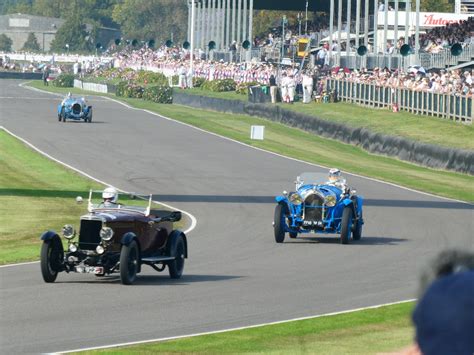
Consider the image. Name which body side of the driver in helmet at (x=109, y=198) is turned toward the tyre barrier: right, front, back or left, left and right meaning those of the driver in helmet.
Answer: back

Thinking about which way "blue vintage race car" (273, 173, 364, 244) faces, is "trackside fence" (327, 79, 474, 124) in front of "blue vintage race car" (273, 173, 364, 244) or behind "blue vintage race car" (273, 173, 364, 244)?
behind

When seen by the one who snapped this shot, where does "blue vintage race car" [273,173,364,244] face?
facing the viewer

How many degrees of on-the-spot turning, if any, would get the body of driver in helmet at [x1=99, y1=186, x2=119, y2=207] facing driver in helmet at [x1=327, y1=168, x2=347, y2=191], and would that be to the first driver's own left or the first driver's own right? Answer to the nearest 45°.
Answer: approximately 180°

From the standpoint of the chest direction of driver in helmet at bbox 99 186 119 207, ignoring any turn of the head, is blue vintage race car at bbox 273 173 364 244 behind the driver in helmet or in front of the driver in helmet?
behind

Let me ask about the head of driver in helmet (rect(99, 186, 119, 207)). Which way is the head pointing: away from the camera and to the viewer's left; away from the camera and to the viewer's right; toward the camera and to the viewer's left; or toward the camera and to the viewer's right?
toward the camera and to the viewer's left

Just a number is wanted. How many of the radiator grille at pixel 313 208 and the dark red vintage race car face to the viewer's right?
0

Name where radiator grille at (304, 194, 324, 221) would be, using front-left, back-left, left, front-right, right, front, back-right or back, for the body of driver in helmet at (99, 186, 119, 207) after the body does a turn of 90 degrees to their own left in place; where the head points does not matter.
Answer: left

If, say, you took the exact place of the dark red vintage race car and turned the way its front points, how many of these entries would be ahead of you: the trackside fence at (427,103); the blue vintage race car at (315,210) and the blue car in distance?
0

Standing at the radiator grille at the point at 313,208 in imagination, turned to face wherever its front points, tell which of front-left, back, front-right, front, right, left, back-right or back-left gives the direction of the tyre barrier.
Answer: back

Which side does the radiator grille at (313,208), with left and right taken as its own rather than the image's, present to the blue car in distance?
back

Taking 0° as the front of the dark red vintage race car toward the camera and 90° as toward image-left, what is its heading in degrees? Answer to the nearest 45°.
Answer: approximately 45°

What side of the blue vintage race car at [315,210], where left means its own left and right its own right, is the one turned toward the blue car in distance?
back

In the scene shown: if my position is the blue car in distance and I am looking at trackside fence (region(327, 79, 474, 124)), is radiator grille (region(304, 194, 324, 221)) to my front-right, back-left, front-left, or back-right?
front-right

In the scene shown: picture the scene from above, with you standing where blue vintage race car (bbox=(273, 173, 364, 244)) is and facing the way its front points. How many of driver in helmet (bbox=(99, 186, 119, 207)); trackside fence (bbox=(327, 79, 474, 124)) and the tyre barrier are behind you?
2

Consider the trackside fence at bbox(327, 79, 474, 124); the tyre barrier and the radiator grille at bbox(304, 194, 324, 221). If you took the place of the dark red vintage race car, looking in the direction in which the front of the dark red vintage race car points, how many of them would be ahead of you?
0

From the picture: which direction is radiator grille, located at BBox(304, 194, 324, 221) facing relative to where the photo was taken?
toward the camera

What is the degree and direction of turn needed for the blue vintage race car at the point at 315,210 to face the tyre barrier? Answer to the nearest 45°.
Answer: approximately 180°
